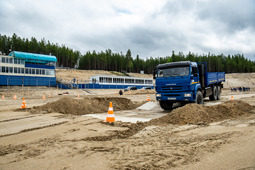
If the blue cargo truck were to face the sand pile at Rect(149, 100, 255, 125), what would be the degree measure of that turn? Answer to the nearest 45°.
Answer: approximately 45° to its left

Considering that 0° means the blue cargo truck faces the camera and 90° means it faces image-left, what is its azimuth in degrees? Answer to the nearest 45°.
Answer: approximately 45°

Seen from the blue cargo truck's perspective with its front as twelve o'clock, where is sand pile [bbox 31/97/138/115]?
The sand pile is roughly at 1 o'clock from the blue cargo truck.
